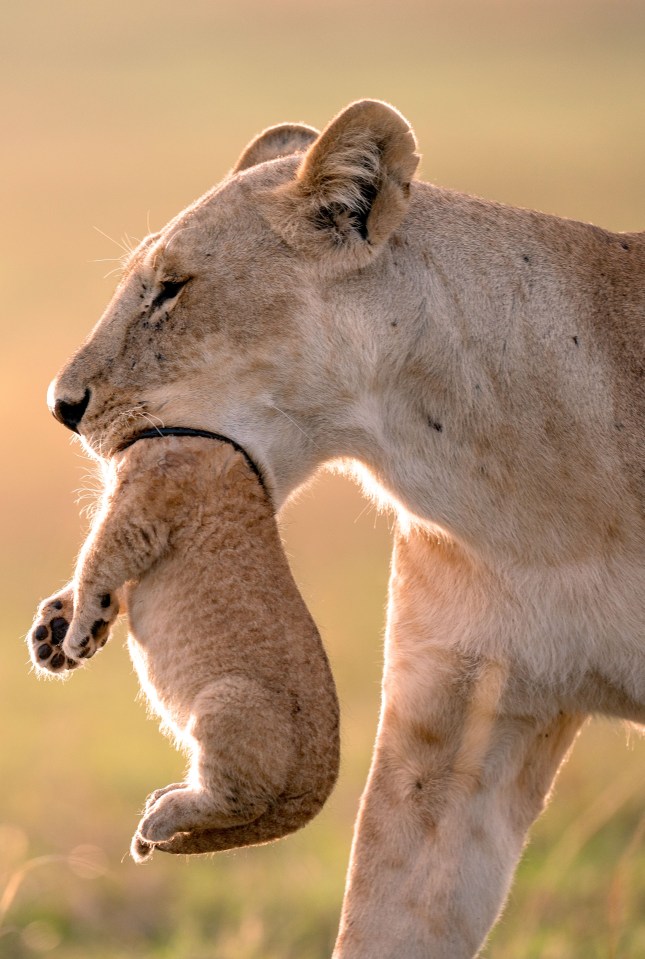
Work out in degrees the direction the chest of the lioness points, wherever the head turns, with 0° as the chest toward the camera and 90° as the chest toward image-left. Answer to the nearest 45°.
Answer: approximately 90°
